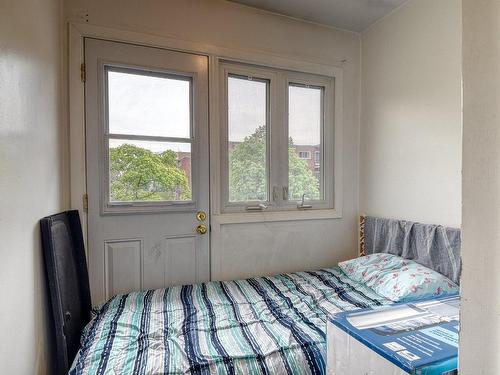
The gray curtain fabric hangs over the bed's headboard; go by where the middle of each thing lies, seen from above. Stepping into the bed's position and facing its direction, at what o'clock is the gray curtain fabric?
The gray curtain fabric is roughly at 5 o'clock from the bed.

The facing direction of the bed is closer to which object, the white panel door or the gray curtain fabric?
the white panel door

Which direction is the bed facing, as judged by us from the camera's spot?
facing to the left of the viewer

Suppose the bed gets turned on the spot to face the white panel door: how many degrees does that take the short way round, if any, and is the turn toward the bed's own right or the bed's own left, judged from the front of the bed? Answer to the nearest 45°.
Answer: approximately 45° to the bed's own right

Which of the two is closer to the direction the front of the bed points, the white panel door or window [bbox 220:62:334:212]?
the white panel door

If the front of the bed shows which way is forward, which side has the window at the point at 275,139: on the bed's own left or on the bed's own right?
on the bed's own right
